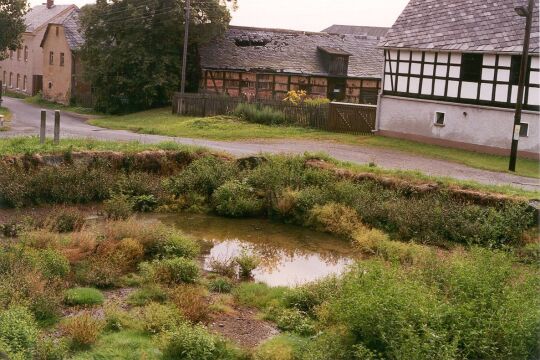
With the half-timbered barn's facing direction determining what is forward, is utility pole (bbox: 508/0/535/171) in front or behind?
in front

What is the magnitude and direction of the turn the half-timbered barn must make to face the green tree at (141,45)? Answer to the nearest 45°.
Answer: approximately 90° to its right

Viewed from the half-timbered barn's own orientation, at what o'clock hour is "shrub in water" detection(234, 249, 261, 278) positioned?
The shrub in water is roughly at 12 o'clock from the half-timbered barn.

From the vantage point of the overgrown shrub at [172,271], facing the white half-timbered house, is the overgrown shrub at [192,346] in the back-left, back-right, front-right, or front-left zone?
back-right

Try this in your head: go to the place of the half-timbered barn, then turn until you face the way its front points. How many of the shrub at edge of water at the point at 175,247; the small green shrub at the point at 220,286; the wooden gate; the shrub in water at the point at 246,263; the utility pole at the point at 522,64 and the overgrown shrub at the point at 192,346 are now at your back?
0

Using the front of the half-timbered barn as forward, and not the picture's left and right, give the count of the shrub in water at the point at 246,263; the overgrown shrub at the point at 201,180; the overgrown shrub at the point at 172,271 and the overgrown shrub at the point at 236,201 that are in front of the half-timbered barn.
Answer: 4

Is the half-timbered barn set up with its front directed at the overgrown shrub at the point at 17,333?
yes

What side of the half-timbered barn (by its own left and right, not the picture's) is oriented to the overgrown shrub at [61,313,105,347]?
front

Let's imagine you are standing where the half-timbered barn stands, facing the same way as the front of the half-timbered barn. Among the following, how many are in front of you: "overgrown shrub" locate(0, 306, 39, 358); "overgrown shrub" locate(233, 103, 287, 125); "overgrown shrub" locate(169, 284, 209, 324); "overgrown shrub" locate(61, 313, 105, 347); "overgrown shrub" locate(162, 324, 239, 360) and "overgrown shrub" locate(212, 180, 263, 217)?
6

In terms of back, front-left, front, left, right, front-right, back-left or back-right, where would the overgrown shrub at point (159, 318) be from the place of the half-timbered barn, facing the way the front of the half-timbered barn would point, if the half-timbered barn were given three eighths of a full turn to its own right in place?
back-left

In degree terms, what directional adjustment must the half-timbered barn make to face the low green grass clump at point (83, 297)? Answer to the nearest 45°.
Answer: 0° — it already faces it

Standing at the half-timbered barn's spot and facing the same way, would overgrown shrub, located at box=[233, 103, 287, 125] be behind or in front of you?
in front

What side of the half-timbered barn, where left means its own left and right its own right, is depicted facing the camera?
front

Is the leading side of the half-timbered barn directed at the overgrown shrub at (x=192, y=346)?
yes

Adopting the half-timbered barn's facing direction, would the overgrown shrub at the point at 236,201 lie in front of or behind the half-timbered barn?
in front

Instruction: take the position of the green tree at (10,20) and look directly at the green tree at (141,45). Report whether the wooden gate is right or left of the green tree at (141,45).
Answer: right

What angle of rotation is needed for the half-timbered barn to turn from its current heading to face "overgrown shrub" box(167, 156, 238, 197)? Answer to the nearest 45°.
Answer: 0° — it already faces it

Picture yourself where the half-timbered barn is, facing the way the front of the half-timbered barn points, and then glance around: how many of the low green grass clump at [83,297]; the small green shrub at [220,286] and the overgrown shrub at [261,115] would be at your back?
0

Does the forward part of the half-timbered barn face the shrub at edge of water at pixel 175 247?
yes

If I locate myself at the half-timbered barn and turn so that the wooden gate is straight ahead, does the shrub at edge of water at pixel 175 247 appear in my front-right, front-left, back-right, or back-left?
front-right
